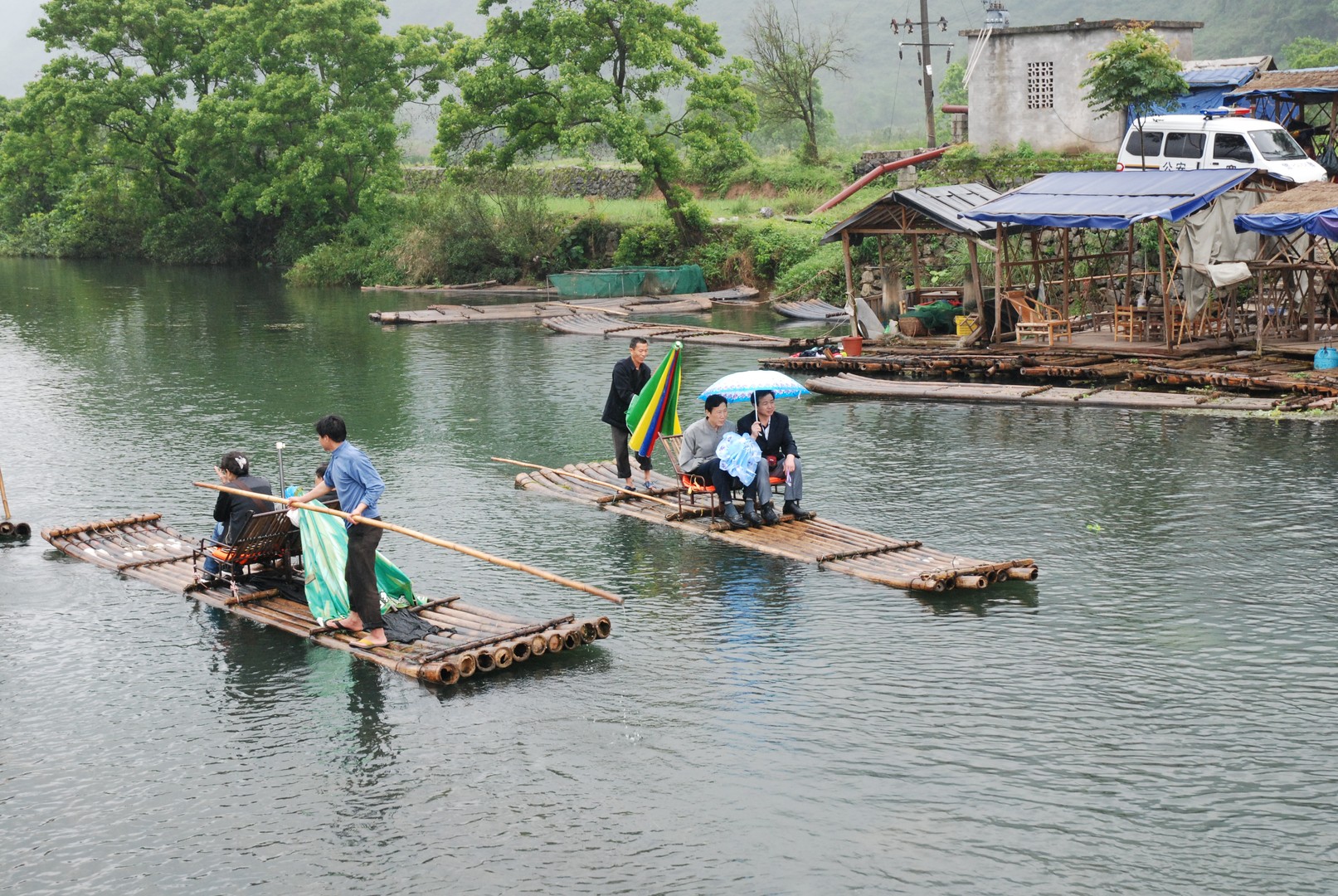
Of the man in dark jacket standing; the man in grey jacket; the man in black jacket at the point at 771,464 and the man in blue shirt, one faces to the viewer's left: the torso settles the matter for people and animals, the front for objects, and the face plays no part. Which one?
the man in blue shirt

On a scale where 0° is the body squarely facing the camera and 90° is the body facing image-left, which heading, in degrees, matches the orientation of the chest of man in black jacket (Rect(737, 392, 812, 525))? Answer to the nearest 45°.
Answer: approximately 315°

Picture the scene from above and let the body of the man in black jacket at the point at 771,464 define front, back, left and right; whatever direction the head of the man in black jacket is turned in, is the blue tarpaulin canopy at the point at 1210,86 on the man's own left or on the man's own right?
on the man's own left

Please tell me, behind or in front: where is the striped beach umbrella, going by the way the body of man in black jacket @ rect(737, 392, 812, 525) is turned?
behind

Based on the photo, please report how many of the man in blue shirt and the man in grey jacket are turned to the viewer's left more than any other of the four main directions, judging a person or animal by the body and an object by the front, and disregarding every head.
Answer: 1

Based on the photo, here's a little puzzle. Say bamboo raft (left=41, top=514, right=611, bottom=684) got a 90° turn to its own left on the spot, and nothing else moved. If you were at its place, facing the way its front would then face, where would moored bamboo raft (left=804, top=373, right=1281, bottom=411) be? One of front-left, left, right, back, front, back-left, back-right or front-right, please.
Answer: back

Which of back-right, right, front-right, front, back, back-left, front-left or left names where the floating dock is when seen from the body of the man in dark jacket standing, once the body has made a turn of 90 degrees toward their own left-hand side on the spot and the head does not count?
front

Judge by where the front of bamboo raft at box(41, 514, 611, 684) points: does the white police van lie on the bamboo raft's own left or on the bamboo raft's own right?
on the bamboo raft's own right

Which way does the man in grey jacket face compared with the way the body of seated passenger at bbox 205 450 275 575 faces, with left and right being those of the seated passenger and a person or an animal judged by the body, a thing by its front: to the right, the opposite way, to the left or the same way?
the opposite way

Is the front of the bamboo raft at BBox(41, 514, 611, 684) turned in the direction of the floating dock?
no

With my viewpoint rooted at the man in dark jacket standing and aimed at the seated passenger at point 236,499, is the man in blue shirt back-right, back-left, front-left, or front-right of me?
front-left

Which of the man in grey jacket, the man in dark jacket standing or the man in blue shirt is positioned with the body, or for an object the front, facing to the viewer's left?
the man in blue shirt

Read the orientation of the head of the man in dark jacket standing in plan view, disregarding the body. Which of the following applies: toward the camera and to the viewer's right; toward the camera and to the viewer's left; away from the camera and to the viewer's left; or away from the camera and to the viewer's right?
toward the camera and to the viewer's right

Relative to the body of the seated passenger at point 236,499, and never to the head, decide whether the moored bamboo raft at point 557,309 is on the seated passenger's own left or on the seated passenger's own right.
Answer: on the seated passenger's own right

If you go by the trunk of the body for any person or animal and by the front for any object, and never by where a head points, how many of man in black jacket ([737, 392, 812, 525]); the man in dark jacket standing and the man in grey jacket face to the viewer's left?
0

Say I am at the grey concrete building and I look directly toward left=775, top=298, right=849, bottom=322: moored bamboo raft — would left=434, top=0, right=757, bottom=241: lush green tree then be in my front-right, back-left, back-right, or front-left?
front-right

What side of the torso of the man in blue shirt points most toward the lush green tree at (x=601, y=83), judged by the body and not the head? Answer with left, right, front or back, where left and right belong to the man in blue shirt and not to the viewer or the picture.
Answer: right

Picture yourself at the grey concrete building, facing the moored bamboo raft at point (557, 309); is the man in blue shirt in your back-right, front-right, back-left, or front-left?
front-left
